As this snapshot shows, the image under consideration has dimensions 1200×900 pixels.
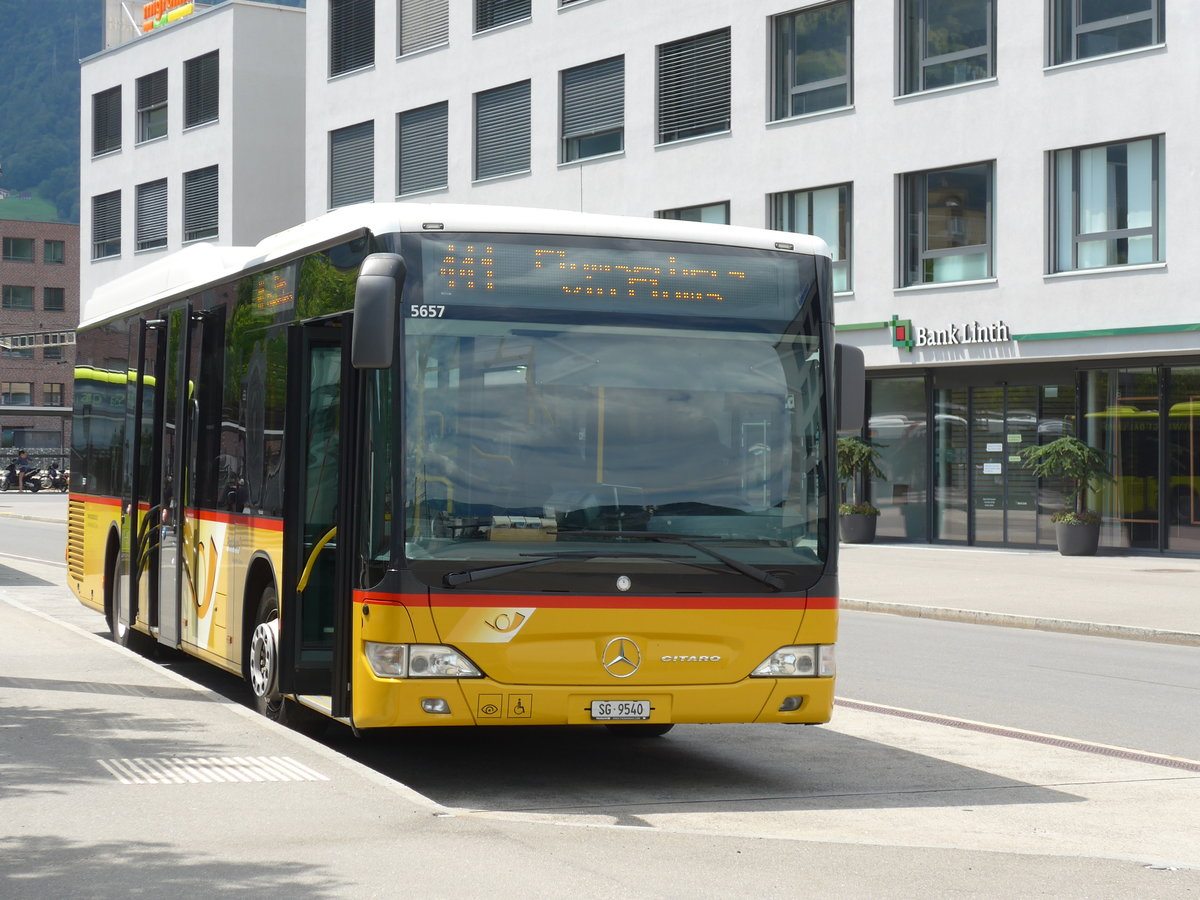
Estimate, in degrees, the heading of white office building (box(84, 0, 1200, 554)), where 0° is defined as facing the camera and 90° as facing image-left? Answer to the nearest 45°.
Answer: approximately 45°

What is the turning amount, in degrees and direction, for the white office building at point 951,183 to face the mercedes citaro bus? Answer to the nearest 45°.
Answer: approximately 45° to its left

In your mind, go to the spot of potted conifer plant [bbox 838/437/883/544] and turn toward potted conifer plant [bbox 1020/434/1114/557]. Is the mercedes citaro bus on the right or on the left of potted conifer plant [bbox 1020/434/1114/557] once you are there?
right
